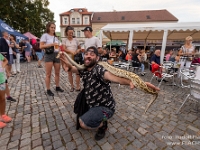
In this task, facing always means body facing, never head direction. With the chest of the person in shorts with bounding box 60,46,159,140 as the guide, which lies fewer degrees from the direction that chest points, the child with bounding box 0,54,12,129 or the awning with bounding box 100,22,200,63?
the child

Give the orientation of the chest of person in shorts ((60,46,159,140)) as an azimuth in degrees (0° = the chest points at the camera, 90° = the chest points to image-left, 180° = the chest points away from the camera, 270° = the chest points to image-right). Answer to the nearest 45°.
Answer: approximately 45°

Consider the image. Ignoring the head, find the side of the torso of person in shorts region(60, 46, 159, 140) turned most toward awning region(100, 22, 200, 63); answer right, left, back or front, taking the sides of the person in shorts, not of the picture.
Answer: back

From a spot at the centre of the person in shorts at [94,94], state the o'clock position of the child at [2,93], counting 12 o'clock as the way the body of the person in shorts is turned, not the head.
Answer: The child is roughly at 2 o'clock from the person in shorts.

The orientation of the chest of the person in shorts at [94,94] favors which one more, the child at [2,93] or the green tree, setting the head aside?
the child
